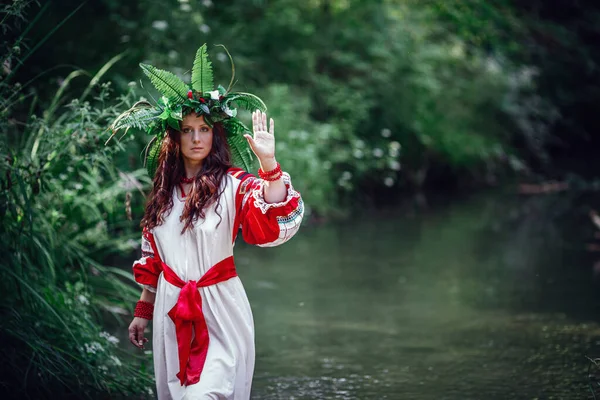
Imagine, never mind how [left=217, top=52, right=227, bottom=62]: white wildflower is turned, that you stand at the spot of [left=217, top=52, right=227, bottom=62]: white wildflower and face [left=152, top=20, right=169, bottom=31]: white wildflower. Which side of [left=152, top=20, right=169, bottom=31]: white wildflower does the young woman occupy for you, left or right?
left

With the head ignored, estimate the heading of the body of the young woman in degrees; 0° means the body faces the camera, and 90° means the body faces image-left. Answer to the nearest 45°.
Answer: approximately 0°

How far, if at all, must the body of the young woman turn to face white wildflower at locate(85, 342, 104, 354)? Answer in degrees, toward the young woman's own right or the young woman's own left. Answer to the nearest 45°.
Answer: approximately 135° to the young woman's own right

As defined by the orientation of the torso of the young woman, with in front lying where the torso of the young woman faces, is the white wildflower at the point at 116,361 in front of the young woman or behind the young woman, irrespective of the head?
behind

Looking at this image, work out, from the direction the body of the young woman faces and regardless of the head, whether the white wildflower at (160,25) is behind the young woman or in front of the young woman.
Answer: behind

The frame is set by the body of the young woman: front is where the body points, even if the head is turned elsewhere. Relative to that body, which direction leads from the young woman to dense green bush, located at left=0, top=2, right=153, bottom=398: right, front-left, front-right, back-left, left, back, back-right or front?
back-right

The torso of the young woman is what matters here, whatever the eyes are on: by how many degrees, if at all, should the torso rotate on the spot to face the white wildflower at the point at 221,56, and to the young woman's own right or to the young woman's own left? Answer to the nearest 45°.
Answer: approximately 180°
